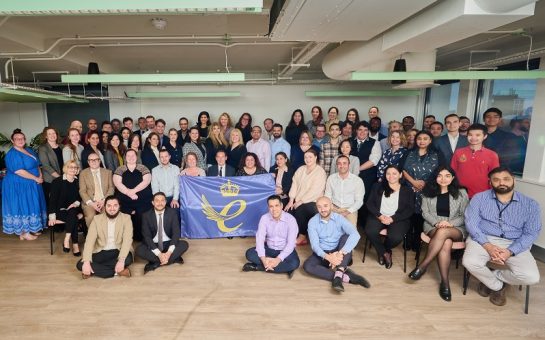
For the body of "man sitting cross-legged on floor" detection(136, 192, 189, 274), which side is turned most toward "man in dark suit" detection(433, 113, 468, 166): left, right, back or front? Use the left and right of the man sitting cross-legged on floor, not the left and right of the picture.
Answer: left

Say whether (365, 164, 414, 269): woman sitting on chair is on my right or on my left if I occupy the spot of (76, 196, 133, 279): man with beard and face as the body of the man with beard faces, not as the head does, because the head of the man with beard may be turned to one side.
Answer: on my left

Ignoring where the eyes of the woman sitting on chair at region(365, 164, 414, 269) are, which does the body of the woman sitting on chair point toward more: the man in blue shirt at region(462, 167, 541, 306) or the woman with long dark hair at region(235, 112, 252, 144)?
the man in blue shirt

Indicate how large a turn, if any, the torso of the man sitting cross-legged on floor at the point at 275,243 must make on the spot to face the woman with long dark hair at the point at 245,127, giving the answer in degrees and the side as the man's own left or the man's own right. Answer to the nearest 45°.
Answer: approximately 180°

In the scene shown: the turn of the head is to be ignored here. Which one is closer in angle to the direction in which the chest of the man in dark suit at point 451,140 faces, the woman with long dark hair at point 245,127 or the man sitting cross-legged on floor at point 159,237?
the man sitting cross-legged on floor

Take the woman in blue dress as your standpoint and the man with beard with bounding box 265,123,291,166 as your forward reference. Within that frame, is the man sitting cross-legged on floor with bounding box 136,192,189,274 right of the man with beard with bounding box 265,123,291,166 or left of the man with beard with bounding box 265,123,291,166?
right
